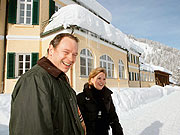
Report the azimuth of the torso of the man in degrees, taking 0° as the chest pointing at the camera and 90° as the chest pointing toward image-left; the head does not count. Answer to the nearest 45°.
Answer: approximately 315°

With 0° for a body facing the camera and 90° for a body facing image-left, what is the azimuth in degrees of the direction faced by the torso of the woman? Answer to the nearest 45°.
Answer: approximately 315°

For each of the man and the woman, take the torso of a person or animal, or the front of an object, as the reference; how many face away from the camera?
0

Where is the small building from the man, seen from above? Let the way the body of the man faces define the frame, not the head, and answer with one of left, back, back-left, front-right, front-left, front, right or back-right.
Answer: left

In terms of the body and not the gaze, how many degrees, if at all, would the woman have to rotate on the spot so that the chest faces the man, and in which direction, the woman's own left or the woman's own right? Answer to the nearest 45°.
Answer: approximately 45° to the woman's own right

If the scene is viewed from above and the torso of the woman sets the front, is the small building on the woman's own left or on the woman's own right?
on the woman's own left

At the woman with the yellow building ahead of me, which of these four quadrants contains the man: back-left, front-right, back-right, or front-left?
back-left

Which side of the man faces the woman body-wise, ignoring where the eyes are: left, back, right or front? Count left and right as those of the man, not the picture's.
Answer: left
